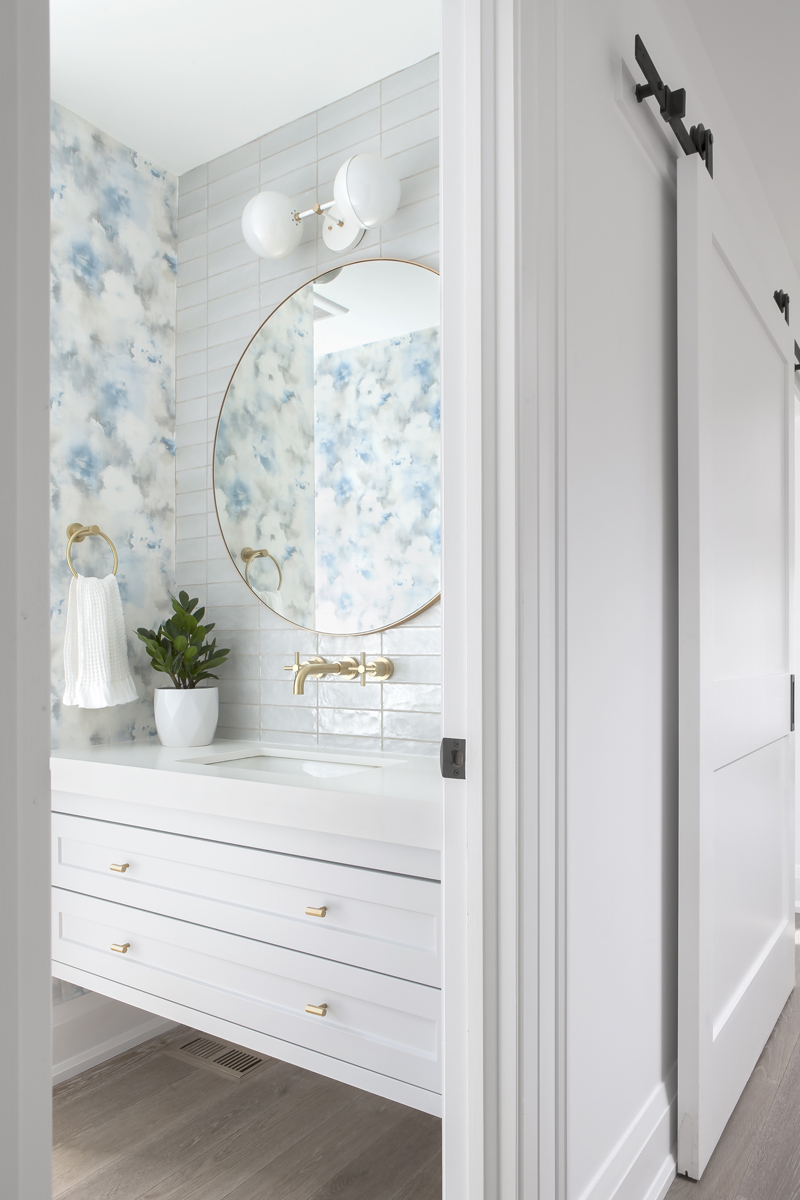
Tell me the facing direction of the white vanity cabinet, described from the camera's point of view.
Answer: facing the viewer and to the left of the viewer

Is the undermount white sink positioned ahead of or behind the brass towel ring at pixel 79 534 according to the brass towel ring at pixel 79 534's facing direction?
ahead

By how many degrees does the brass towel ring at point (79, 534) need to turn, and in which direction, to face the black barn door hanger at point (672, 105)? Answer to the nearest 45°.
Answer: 0° — it already faces it

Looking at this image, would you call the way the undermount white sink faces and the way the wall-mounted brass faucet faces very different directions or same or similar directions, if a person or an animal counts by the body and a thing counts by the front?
same or similar directions

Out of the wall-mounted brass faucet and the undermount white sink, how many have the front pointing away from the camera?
0

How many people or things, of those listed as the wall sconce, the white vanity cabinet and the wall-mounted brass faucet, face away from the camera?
0

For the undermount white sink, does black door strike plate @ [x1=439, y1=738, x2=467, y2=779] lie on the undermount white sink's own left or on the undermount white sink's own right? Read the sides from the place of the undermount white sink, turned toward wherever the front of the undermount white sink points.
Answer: on the undermount white sink's own left

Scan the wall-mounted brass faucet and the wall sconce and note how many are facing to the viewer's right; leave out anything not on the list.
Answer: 0

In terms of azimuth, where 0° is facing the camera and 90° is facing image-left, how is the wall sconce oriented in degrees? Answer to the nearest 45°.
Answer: approximately 45°
